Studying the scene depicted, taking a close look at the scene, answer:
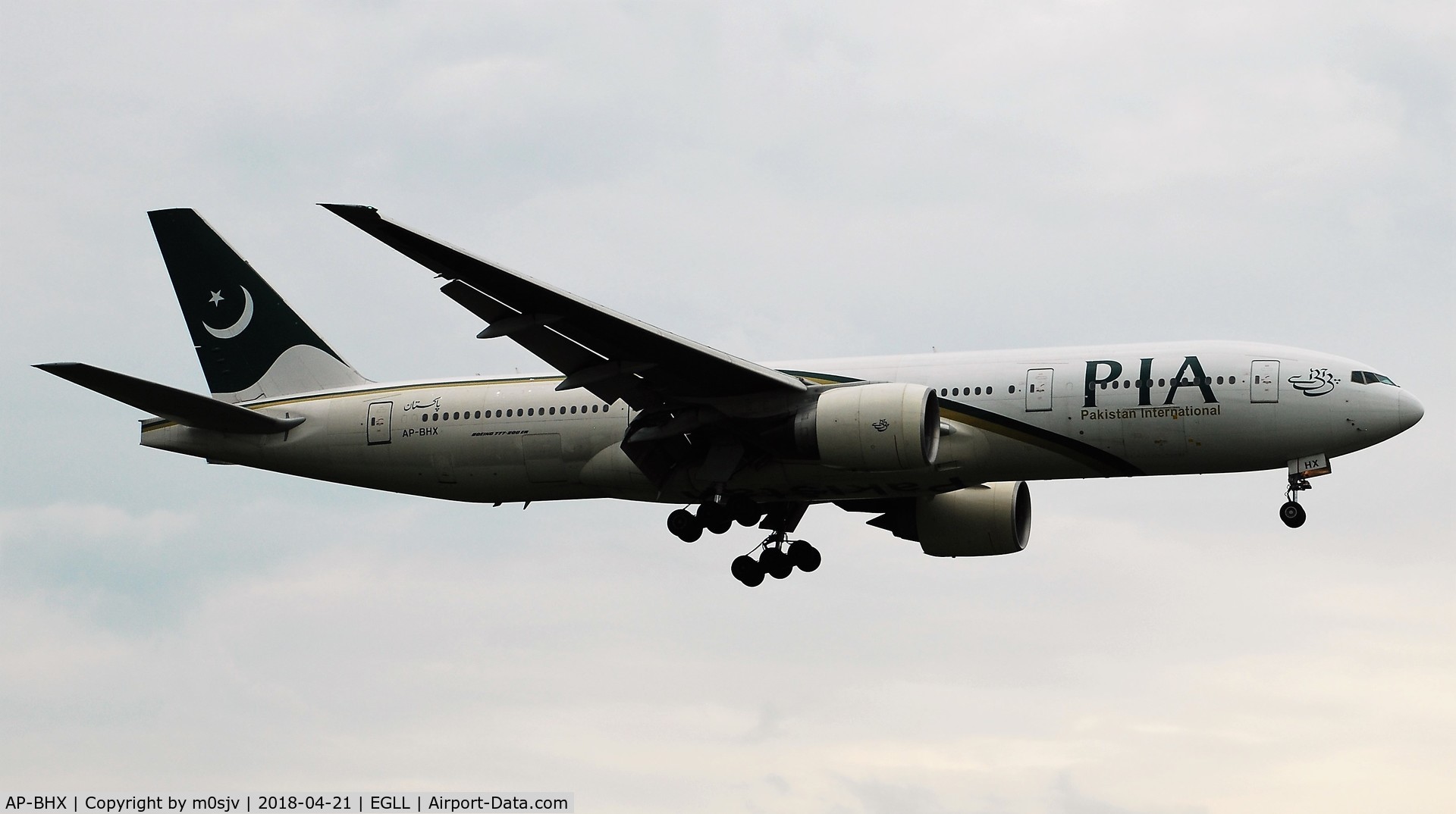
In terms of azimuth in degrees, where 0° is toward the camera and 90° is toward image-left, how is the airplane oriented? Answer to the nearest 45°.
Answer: approximately 270°
